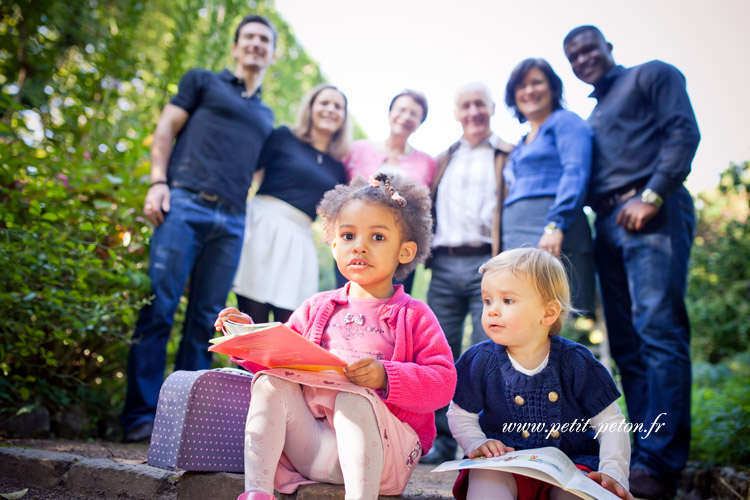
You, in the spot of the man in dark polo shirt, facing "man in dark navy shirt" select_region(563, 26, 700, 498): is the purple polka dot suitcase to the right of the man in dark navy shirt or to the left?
right

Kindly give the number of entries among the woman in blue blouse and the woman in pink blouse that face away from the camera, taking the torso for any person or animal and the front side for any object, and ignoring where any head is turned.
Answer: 0

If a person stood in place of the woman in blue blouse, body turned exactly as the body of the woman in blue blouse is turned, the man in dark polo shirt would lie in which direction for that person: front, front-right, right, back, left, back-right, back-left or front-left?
front-right

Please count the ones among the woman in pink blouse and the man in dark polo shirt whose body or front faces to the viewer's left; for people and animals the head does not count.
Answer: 0

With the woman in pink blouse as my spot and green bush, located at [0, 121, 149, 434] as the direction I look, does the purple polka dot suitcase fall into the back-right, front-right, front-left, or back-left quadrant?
front-left

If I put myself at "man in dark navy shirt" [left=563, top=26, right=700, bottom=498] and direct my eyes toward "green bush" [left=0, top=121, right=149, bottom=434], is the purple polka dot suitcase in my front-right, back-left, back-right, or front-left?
front-left

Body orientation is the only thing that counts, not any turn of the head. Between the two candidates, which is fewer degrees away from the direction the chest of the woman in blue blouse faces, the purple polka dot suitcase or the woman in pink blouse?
the purple polka dot suitcase

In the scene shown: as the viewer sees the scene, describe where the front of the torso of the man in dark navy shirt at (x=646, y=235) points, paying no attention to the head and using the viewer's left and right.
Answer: facing the viewer and to the left of the viewer

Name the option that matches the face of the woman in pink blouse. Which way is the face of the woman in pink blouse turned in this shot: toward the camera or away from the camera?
toward the camera

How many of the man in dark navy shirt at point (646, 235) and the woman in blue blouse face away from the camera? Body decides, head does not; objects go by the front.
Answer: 0

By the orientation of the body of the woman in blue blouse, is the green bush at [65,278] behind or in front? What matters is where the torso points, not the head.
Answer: in front

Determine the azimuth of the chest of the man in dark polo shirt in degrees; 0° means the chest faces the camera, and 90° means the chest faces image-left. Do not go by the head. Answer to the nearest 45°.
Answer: approximately 315°

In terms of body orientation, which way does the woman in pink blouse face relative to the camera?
toward the camera

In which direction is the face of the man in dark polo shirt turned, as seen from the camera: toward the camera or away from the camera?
toward the camera

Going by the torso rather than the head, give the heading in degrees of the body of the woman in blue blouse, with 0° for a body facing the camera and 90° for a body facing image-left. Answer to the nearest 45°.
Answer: approximately 45°
